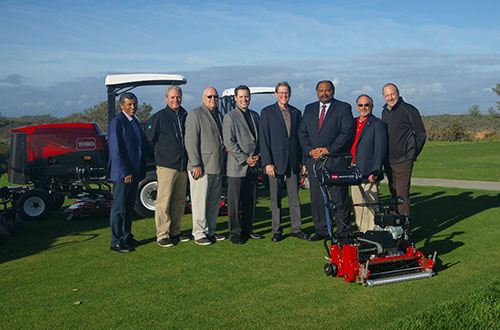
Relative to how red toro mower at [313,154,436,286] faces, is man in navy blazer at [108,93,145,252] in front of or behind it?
behind

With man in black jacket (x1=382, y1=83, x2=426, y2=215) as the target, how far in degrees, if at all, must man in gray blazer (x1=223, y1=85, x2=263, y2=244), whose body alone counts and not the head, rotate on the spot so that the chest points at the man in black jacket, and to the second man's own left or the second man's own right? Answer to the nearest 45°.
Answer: approximately 45° to the second man's own left

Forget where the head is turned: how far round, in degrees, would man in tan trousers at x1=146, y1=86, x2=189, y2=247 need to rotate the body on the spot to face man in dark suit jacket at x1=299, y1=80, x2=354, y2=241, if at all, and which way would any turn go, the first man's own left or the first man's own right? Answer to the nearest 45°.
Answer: approximately 45° to the first man's own left

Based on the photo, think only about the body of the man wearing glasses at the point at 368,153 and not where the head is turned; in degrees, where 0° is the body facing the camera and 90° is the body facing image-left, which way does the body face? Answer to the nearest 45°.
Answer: approximately 45°

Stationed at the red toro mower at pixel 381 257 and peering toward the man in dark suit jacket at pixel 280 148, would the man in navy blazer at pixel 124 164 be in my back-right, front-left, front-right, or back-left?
front-left

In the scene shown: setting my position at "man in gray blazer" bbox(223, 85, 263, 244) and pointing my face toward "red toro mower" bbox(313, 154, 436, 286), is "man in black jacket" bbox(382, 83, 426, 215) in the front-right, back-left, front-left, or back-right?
front-left

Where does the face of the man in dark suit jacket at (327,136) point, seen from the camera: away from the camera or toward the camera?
toward the camera

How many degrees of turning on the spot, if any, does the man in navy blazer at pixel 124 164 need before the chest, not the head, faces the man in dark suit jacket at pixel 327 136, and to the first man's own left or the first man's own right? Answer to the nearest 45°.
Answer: approximately 45° to the first man's own left

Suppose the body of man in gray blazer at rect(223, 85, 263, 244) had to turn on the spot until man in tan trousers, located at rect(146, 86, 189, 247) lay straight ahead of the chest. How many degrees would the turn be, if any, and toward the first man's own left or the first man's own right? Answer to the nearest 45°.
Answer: approximately 135° to the first man's own right

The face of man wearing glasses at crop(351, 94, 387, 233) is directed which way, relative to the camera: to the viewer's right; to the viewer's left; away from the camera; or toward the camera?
toward the camera

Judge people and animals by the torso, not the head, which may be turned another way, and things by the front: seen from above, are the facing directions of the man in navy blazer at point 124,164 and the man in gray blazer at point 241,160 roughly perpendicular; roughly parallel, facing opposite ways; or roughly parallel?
roughly parallel

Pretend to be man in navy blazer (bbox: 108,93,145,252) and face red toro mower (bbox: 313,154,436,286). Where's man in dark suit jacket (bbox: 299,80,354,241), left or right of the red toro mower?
left

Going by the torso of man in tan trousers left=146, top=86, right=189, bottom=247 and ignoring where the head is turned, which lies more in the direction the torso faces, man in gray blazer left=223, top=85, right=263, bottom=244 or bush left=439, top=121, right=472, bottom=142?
the man in gray blazer

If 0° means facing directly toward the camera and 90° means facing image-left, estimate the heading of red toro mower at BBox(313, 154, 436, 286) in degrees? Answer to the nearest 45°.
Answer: approximately 315°

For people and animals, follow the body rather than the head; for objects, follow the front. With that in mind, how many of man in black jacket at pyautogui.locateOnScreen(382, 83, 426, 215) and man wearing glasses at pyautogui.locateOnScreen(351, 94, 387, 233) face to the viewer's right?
0

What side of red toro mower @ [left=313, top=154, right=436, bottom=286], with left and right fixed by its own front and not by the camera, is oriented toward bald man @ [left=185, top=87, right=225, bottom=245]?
back
